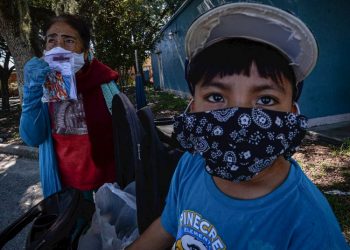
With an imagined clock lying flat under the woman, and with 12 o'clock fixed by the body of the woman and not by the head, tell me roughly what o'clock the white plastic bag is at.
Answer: The white plastic bag is roughly at 10 o'clock from the woman.

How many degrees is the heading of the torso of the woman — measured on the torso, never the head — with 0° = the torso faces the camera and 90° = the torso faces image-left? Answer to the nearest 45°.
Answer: approximately 45°

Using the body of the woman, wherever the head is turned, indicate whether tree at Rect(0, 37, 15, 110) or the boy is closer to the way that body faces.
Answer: the boy

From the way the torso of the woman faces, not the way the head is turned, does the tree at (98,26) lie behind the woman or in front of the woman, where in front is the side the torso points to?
behind

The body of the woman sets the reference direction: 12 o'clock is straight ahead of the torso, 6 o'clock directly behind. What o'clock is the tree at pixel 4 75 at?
The tree is roughly at 4 o'clock from the woman.

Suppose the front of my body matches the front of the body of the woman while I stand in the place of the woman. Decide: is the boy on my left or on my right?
on my left

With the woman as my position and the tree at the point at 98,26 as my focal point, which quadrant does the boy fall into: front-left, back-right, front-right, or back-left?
back-right
